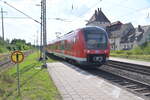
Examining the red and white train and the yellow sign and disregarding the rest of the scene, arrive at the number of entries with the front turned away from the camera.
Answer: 0

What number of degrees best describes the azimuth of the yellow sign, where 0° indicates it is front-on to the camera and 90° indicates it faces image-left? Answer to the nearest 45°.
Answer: approximately 0°

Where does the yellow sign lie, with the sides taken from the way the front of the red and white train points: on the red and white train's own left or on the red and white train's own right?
on the red and white train's own right

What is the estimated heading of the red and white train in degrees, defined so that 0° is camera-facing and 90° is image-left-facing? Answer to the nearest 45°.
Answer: approximately 315°

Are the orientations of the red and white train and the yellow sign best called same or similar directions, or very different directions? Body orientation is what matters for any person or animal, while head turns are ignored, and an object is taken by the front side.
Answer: same or similar directions

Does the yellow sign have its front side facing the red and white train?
no
